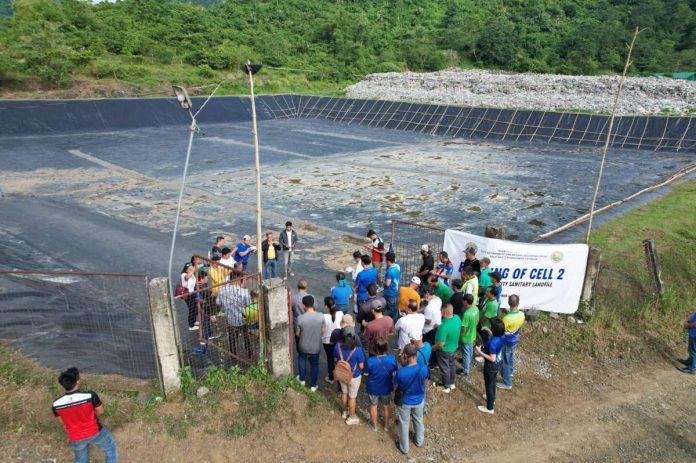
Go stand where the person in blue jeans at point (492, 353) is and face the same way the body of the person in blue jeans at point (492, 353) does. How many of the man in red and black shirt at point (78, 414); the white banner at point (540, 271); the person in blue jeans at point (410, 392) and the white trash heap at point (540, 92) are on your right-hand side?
2

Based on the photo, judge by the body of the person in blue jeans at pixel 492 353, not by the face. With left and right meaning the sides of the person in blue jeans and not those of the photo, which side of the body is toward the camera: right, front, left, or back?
left

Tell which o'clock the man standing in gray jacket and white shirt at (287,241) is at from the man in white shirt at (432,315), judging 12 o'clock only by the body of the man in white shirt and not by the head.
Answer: The man standing in gray jacket and white shirt is roughly at 12 o'clock from the man in white shirt.

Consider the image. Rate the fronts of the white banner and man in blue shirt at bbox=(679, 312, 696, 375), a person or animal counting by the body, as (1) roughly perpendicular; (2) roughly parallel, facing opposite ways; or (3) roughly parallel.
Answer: roughly perpendicular

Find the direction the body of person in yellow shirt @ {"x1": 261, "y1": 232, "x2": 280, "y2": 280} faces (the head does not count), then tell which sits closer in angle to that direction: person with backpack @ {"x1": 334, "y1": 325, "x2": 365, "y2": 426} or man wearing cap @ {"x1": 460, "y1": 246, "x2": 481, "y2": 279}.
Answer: the person with backpack

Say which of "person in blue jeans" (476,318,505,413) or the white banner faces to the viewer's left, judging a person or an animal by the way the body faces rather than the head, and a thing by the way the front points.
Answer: the person in blue jeans

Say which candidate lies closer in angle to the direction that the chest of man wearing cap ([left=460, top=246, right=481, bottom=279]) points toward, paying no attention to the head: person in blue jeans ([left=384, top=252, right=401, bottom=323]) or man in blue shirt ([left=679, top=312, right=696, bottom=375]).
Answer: the person in blue jeans

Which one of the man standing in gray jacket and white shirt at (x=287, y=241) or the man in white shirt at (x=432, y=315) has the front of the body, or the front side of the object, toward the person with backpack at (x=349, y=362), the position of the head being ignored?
the man standing in gray jacket and white shirt

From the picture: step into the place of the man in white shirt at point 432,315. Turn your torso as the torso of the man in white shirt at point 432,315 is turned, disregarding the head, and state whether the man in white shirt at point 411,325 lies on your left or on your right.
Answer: on your left

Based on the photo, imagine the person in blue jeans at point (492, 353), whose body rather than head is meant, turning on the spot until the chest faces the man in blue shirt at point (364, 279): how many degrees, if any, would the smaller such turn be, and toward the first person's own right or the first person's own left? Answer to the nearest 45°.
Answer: approximately 45° to the first person's own right

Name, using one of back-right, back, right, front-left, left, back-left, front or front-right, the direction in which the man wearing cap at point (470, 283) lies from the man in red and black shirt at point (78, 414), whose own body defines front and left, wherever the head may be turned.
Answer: front-right

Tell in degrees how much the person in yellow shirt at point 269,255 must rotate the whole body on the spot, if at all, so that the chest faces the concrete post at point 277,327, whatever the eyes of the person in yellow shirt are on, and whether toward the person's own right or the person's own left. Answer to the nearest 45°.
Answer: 0° — they already face it

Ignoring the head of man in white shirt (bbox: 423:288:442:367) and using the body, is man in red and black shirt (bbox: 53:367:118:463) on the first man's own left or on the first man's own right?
on the first man's own left
